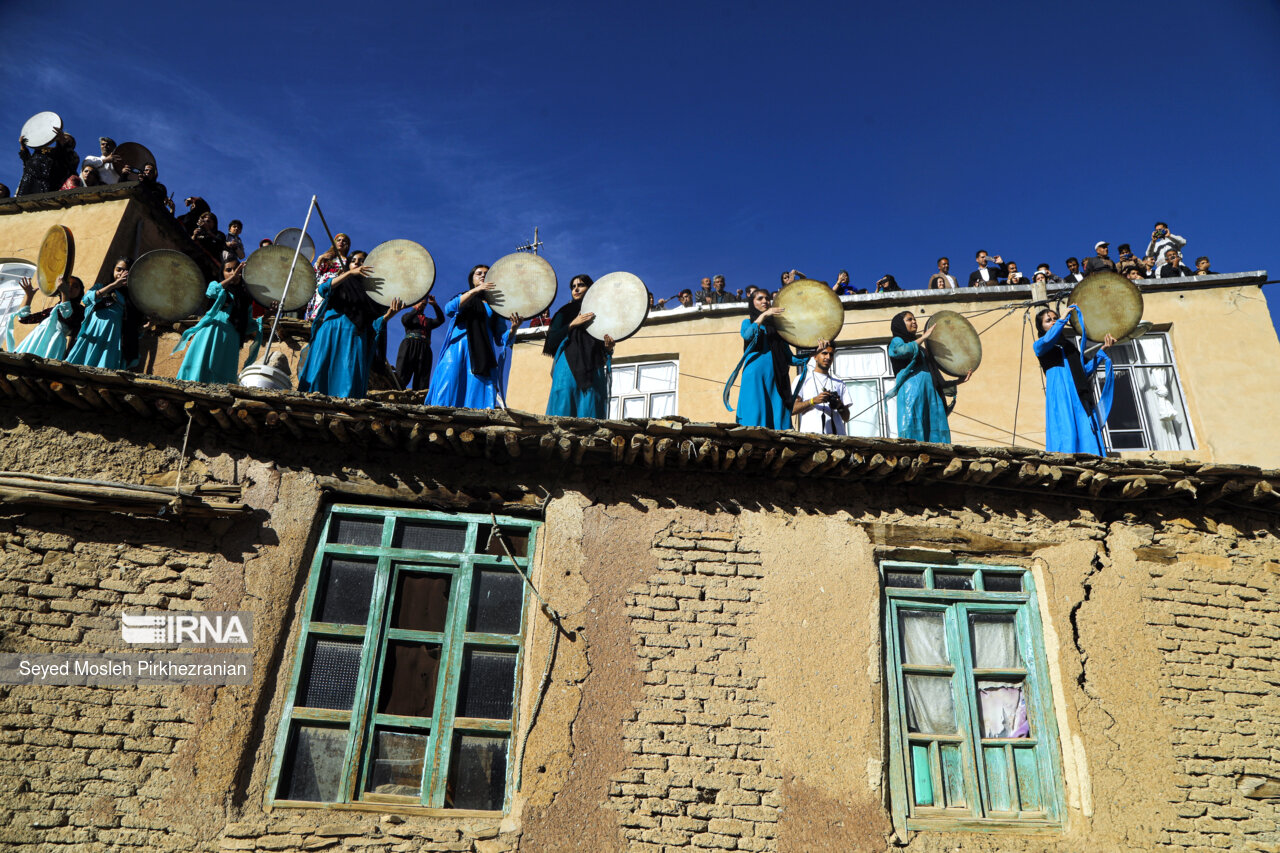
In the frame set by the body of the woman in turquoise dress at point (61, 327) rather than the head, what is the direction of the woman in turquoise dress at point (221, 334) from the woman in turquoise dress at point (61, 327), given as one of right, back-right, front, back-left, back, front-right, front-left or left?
left

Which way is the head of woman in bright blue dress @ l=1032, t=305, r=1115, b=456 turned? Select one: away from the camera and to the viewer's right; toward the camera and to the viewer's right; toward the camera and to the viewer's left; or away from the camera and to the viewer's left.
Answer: toward the camera and to the viewer's right

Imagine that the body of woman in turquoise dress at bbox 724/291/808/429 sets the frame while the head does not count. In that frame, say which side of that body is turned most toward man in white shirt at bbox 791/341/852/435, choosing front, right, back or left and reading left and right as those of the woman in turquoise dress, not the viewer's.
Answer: left

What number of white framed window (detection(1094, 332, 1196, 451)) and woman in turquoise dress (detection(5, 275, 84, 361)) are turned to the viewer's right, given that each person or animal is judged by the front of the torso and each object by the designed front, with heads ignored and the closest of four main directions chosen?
0

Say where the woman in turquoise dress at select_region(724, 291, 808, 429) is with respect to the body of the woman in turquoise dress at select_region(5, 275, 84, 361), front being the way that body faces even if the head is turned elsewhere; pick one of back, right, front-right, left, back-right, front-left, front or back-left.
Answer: left

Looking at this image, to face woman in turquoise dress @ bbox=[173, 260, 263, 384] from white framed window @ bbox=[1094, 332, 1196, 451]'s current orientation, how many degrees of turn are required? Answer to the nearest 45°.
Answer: approximately 45° to its right

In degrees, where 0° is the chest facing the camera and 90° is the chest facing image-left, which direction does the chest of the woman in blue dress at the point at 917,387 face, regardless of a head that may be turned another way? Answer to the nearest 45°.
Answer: approximately 315°

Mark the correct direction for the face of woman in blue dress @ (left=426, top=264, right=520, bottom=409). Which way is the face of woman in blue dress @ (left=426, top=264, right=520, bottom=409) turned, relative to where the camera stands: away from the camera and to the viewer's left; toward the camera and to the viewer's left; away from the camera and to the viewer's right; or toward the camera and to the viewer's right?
toward the camera and to the viewer's right

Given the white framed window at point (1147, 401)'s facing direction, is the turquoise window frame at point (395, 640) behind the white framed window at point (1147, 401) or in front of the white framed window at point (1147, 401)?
in front

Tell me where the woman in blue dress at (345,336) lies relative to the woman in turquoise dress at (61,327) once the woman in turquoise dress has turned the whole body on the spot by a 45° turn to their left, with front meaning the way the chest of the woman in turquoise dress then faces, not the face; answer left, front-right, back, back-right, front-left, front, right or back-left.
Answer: front-left

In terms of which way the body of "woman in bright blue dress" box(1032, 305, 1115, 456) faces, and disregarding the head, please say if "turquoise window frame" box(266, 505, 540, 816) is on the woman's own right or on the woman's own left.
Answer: on the woman's own right

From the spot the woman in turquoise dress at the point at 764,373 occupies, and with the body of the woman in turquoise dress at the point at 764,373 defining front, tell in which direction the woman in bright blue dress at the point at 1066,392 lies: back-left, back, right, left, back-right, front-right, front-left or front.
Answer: front-left
